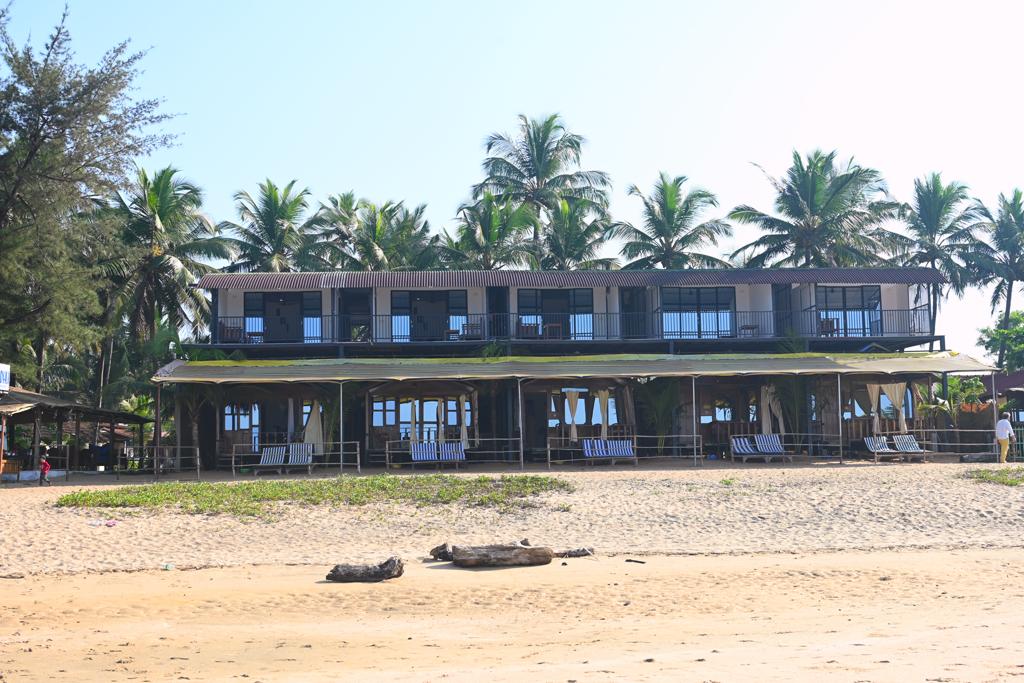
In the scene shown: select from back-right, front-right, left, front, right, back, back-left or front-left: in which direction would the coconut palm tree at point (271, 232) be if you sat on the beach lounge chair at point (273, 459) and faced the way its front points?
back

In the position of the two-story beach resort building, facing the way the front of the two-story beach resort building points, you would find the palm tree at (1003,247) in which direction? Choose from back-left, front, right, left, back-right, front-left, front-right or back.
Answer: back-left

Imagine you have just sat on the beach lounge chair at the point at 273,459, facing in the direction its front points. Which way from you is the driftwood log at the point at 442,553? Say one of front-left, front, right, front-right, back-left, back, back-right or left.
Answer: front

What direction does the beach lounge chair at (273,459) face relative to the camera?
toward the camera

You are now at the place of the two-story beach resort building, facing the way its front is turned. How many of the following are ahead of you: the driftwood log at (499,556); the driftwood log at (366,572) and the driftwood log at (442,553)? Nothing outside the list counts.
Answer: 3

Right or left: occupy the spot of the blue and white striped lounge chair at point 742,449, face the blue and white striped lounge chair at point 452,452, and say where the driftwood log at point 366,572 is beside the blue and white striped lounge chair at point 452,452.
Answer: left

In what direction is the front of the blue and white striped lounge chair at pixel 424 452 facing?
toward the camera

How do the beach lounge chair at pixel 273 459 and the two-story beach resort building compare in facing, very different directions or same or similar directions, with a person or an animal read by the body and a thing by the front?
same or similar directions

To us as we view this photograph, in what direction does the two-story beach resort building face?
facing the viewer

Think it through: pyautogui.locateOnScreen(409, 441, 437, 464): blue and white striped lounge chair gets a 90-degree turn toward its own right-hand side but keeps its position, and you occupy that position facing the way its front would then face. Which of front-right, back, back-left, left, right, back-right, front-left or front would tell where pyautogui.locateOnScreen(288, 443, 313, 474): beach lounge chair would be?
front

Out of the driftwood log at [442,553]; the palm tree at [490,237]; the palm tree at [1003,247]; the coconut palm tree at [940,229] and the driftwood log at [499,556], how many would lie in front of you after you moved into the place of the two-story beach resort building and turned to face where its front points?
2

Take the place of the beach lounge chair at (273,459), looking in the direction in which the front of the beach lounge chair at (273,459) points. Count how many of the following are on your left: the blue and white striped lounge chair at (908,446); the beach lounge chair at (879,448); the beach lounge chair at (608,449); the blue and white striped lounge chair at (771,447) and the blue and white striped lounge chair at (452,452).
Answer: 5

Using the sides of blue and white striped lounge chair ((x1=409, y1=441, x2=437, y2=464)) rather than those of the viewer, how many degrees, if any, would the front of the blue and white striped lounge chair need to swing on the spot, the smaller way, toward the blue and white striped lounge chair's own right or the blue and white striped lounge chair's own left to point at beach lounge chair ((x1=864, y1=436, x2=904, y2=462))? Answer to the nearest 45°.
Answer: approximately 90° to the blue and white striped lounge chair's own left

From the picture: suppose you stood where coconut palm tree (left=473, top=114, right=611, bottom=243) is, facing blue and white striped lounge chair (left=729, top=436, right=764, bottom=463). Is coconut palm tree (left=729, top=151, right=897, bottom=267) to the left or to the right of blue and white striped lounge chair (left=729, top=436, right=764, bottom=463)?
left

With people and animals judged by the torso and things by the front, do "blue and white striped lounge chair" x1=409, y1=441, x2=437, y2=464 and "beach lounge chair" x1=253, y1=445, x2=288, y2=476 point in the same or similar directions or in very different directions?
same or similar directions

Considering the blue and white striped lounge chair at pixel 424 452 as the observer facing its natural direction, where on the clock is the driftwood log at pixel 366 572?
The driftwood log is roughly at 12 o'clock from the blue and white striped lounge chair.

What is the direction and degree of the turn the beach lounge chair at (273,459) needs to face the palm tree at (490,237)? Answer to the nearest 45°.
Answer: approximately 135° to its left

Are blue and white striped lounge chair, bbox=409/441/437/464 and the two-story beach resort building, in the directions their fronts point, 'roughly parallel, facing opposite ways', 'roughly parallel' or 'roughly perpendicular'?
roughly parallel

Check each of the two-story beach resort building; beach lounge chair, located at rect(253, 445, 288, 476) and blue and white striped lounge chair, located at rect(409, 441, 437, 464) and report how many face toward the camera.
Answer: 3
